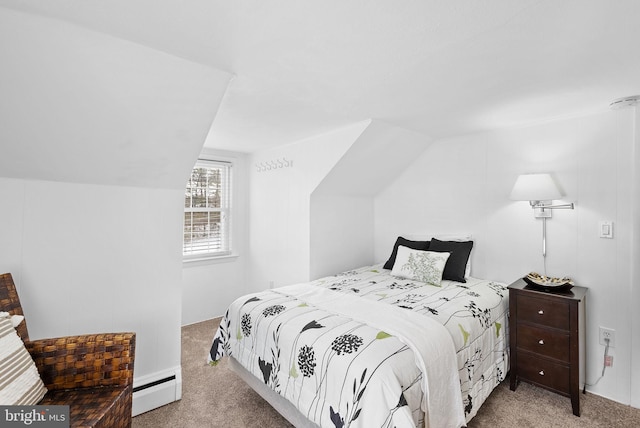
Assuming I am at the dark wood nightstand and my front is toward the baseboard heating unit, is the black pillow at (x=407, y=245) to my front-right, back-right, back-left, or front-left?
front-right

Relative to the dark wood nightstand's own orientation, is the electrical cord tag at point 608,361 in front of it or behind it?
behind

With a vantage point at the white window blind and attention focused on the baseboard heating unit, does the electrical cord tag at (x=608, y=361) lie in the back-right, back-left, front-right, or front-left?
front-left

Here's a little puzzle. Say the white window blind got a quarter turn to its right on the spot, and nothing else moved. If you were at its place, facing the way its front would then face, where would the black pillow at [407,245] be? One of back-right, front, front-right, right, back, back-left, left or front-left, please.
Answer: left

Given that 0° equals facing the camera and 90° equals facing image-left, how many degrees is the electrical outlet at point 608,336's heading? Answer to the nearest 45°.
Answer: approximately 45°

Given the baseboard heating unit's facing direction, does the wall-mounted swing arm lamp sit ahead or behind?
ahead

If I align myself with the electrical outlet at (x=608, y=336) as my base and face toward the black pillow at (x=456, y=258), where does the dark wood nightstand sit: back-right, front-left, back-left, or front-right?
front-left

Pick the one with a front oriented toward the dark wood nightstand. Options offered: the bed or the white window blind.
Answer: the white window blind

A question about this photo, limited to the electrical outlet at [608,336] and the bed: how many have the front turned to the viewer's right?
0

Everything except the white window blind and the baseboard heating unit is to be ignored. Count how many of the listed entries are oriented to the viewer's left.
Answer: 0

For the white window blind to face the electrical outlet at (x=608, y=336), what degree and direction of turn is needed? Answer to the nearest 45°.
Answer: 0° — it already faces it

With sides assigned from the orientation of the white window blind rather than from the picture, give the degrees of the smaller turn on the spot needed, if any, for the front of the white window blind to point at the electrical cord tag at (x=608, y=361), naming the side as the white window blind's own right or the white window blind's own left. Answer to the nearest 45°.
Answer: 0° — it already faces it

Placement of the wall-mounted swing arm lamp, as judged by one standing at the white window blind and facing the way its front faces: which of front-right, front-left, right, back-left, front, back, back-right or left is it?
front

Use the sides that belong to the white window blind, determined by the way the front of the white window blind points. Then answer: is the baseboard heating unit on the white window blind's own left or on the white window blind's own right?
on the white window blind's own right

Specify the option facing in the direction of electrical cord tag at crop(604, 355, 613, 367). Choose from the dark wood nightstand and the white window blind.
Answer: the white window blind
